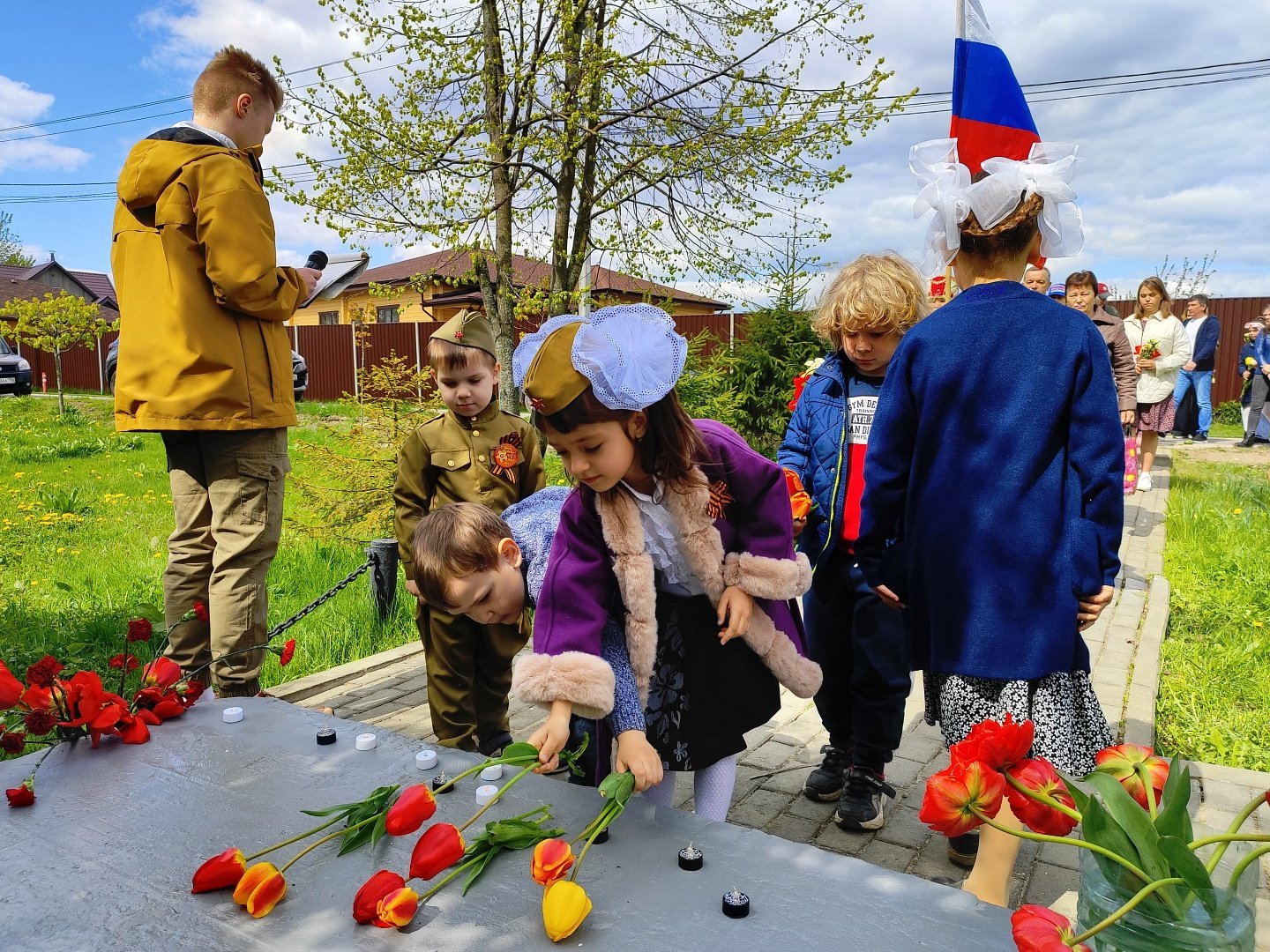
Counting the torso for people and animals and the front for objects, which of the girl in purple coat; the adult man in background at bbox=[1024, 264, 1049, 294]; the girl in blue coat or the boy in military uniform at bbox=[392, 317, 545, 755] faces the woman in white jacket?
the girl in blue coat

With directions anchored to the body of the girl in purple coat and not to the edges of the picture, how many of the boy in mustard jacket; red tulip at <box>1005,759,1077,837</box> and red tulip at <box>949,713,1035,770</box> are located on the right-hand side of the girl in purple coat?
1

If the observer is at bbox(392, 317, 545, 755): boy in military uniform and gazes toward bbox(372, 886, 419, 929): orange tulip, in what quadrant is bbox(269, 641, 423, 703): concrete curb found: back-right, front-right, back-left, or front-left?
back-right

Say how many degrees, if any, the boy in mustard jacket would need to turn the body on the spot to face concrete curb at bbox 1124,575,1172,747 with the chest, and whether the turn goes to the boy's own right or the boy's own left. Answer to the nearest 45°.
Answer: approximately 45° to the boy's own right

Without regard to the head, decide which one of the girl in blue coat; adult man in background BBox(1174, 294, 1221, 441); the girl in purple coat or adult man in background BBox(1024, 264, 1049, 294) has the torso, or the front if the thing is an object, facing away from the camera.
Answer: the girl in blue coat

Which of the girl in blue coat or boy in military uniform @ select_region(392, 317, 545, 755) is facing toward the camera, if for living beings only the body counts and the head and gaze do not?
the boy in military uniform

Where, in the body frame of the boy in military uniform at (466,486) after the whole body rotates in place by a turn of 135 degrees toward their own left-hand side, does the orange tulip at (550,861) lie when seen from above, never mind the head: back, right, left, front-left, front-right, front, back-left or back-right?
back-right

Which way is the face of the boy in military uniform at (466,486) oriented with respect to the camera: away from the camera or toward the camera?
toward the camera

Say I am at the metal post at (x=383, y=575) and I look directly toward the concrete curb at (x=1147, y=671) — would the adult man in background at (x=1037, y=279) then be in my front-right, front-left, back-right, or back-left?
front-left

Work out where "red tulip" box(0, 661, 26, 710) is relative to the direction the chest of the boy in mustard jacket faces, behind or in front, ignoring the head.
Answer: behind

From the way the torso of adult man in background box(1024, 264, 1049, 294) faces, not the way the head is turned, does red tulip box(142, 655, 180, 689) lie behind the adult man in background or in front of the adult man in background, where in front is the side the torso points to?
in front

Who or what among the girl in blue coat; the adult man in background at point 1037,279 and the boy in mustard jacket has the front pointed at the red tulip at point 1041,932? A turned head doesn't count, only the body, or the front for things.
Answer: the adult man in background

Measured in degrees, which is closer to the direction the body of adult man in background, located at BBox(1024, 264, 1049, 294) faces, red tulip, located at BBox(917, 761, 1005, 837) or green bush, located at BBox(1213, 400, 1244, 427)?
the red tulip

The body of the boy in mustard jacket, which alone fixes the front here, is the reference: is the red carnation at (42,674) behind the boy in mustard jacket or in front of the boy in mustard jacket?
behind

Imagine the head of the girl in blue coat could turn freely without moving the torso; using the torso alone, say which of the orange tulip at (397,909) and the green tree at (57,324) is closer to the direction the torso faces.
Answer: the green tree

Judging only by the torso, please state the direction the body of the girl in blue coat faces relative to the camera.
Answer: away from the camera

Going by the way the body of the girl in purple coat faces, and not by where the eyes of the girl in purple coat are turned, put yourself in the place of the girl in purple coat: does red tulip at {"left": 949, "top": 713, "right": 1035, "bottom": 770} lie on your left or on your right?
on your left

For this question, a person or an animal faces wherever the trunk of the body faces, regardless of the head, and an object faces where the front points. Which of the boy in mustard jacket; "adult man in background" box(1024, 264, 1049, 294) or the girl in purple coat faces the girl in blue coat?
the adult man in background

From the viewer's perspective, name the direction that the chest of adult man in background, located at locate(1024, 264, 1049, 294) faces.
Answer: toward the camera
